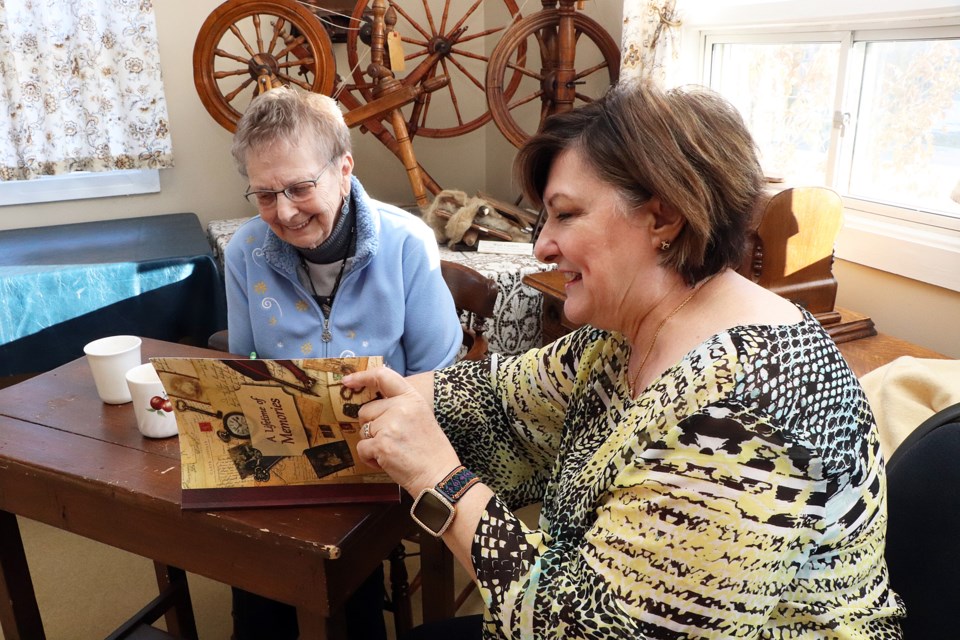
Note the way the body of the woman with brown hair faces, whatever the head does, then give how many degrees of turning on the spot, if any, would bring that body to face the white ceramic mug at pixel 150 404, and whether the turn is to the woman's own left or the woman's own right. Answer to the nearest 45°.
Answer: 0° — they already face it

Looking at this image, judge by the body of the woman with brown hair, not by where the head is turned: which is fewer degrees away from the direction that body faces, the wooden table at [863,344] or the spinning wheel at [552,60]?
the spinning wheel

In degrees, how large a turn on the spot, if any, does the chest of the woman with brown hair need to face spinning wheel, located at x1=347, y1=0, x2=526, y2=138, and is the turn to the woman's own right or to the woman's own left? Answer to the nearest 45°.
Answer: approximately 90° to the woman's own right

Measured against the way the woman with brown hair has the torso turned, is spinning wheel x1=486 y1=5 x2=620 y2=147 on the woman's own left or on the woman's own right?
on the woman's own right

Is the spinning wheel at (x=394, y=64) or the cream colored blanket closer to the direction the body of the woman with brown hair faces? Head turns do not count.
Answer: the spinning wheel

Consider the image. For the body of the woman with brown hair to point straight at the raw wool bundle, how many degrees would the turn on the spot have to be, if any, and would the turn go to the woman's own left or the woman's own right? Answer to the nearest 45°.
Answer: approximately 90° to the woman's own right

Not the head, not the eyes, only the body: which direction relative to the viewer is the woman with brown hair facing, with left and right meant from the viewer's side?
facing to the left of the viewer

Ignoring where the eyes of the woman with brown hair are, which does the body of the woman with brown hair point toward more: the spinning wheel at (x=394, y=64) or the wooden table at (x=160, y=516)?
the wooden table

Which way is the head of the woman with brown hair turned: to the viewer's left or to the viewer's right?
to the viewer's left

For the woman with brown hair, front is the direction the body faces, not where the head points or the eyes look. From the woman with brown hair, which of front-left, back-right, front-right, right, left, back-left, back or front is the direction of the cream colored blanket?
back-right

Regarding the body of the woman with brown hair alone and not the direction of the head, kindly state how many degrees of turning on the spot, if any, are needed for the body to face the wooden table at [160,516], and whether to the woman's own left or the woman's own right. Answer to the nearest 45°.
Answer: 0° — they already face it
